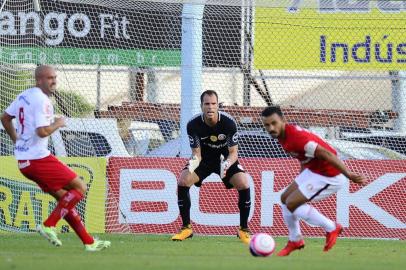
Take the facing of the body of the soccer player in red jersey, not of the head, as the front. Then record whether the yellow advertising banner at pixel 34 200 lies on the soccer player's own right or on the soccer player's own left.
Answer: on the soccer player's own right

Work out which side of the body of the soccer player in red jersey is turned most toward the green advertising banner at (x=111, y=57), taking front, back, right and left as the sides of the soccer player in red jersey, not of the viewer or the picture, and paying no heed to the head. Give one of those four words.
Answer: right

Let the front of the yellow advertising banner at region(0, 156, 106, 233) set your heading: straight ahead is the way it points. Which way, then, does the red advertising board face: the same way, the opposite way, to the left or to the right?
the same way

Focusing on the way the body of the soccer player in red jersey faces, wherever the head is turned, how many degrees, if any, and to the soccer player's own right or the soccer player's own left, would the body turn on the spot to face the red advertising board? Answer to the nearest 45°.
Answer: approximately 135° to the soccer player's own right

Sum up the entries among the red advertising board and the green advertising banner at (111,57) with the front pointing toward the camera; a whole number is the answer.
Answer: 2

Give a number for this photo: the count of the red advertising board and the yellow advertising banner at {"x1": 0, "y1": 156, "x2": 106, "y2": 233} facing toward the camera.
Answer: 2

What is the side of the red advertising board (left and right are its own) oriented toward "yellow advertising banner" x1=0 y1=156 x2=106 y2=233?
right

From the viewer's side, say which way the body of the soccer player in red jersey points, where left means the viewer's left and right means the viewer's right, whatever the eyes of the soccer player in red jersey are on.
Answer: facing the viewer and to the left of the viewer

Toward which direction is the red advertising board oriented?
toward the camera

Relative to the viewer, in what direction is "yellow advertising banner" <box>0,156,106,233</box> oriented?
toward the camera

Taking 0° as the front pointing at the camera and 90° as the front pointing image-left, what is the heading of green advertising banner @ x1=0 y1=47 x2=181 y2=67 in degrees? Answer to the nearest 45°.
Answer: approximately 0°

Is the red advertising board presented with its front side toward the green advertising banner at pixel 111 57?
no
